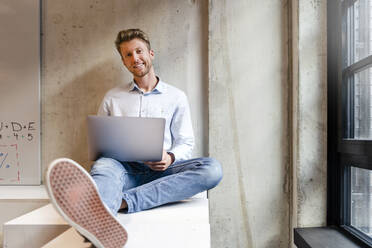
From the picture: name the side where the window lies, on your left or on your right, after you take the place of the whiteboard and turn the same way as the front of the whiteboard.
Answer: on your left

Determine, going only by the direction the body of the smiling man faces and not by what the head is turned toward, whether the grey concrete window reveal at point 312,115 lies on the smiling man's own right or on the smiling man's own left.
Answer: on the smiling man's own left

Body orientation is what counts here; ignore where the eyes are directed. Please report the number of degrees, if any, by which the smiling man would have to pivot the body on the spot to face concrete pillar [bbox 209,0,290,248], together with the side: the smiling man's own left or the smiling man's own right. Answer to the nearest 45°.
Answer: approximately 135° to the smiling man's own left

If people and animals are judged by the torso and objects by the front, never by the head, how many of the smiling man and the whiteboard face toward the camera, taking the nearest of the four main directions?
2

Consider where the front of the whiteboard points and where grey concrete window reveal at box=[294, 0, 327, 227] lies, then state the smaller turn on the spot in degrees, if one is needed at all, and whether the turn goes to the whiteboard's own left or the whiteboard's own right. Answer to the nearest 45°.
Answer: approximately 45° to the whiteboard's own left

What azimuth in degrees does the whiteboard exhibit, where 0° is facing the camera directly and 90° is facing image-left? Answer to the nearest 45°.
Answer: approximately 0°
